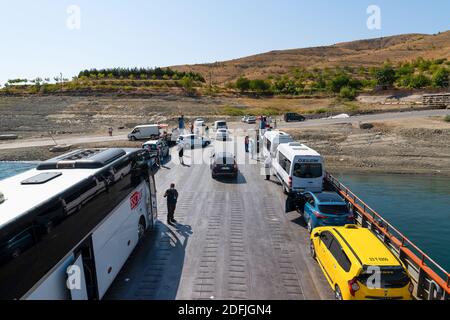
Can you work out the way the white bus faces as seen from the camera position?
facing away from the viewer and to the right of the viewer

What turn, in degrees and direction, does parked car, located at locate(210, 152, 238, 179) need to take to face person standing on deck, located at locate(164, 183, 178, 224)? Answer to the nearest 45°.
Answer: approximately 180°

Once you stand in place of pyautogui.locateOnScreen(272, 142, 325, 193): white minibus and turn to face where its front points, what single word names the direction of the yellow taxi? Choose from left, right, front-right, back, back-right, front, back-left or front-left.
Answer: back-left

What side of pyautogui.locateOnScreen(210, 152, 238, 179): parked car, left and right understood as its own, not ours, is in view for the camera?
back

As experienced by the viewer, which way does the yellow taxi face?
facing away from the viewer and to the left of the viewer

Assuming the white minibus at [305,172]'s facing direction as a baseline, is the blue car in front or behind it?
behind

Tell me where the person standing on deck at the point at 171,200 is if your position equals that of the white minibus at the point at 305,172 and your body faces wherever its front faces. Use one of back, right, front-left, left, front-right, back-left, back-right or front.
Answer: left

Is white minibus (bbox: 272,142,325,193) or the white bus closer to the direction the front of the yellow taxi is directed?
the white minibus

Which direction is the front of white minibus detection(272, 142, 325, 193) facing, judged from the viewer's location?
facing away from the viewer and to the left of the viewer

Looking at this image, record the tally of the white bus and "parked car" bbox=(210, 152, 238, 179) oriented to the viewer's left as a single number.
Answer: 0
